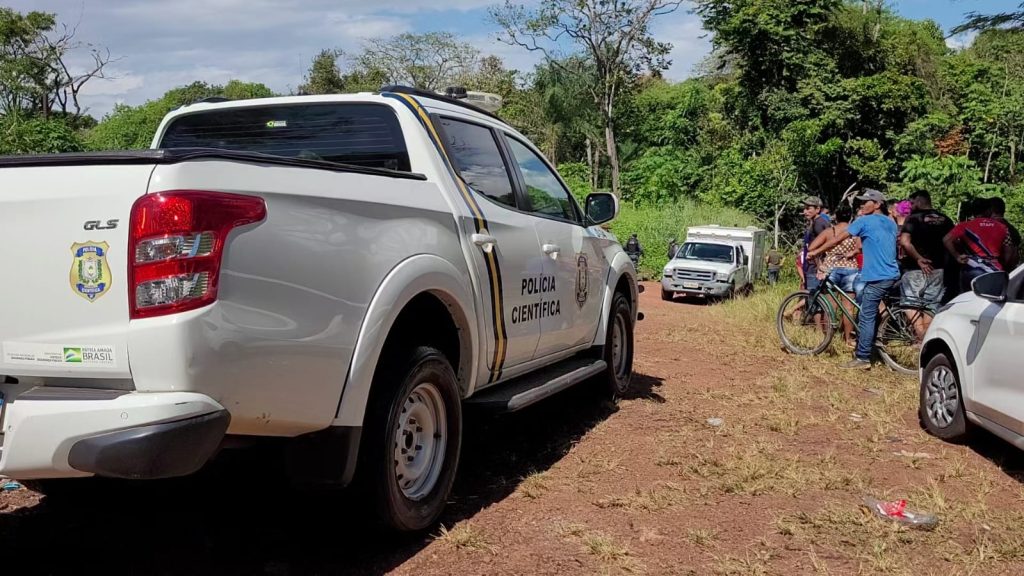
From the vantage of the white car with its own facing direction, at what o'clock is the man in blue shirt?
The man in blue shirt is roughly at 1 o'clock from the white car.

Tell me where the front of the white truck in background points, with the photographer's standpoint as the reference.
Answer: facing the viewer and to the left of the viewer

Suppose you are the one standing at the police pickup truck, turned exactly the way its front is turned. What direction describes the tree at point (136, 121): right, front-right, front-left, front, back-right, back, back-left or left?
front-left

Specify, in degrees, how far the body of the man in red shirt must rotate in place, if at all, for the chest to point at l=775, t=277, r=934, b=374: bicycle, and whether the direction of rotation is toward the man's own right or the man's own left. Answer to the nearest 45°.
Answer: approximately 90° to the man's own left

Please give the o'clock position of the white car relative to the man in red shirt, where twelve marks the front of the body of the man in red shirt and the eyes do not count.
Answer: The white car is roughly at 6 o'clock from the man in red shirt.

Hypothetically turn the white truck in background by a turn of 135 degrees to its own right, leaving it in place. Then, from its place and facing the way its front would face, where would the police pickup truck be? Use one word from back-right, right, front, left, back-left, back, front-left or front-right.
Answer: back

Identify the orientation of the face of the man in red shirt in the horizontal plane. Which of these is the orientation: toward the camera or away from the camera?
away from the camera

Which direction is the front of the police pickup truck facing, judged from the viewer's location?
facing away from the viewer and to the right of the viewer

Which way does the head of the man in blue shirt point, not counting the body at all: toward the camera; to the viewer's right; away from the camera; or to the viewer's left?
to the viewer's left

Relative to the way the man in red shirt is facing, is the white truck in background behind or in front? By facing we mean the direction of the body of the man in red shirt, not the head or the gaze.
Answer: in front

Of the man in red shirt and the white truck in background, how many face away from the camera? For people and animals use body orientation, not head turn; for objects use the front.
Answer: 1

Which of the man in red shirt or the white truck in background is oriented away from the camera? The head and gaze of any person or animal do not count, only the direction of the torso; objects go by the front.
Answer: the man in red shirt

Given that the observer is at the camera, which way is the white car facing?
facing away from the viewer and to the left of the viewer

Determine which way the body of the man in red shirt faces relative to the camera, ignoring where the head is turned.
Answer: away from the camera
